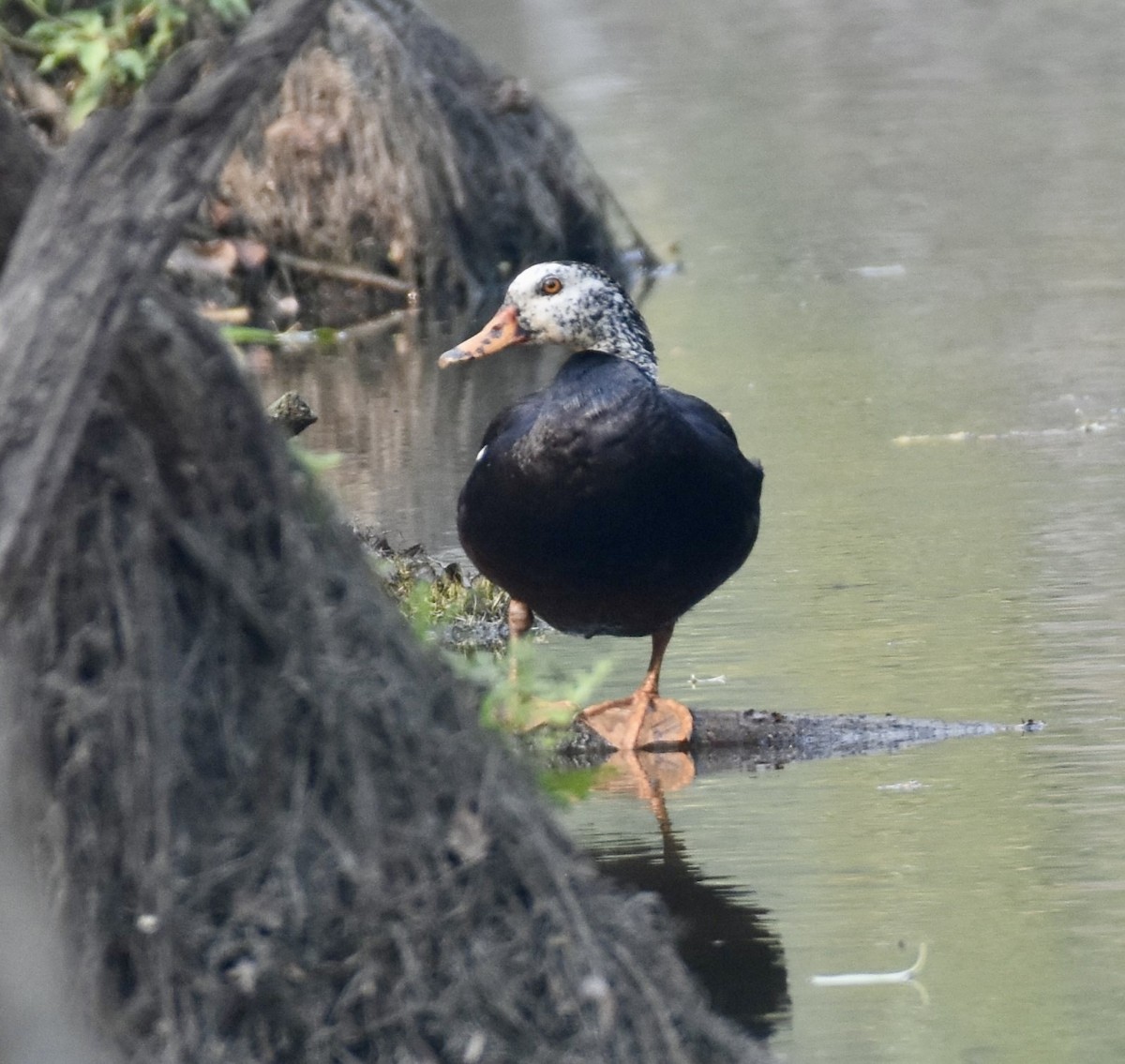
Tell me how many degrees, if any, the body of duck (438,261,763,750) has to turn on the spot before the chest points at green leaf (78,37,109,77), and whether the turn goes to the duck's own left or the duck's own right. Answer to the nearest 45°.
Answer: approximately 180°

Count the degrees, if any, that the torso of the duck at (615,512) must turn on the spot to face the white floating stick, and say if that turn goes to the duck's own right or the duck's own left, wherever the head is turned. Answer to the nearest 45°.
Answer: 0° — it already faces it

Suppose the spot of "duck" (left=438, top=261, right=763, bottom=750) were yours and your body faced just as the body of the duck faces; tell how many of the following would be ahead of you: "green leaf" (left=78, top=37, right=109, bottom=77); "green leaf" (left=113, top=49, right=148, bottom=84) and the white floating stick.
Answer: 1

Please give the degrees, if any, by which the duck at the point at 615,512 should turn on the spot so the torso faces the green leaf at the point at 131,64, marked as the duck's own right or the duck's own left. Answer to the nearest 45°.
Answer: approximately 180°

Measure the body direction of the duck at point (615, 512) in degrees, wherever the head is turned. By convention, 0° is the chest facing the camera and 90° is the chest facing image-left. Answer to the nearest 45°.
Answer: approximately 0°

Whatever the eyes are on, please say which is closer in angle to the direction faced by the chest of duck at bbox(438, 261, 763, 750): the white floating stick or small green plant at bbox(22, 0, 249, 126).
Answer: the white floating stick

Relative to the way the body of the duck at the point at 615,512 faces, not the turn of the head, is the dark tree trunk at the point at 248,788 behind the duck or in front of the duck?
in front

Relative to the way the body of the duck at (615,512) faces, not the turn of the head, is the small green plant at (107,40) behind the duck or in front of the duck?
behind
